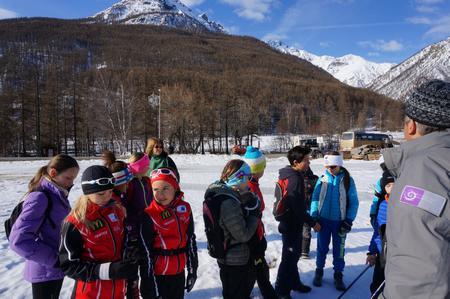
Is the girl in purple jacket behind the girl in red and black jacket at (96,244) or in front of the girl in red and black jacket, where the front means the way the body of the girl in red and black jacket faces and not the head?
behind

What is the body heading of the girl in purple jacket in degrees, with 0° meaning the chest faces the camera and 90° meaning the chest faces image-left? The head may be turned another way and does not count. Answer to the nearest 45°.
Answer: approximately 270°

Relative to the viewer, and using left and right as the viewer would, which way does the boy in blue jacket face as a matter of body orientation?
facing the viewer

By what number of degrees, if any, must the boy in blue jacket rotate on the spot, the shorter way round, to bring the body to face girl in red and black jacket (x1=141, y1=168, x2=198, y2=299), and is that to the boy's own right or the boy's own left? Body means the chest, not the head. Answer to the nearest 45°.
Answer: approximately 45° to the boy's own right

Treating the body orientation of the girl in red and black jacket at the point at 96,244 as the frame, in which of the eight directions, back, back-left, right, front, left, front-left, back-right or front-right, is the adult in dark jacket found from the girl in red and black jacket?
front-left

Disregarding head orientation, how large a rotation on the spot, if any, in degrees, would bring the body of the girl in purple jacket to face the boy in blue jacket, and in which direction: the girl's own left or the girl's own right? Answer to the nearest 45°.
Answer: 0° — they already face them

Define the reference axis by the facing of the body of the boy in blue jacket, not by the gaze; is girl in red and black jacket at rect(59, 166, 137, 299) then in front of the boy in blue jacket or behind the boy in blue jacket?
in front
